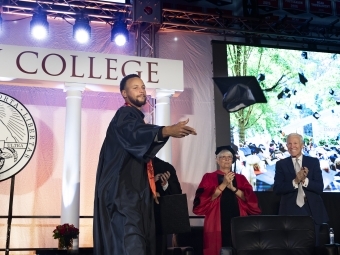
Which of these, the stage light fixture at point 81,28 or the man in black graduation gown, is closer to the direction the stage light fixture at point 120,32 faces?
the man in black graduation gown

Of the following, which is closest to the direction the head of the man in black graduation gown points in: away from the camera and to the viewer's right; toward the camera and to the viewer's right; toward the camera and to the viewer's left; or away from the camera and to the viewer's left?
toward the camera and to the viewer's right

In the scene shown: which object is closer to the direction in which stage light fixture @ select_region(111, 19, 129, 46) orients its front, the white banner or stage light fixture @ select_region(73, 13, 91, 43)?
the white banner

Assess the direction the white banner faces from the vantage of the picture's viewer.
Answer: facing the viewer

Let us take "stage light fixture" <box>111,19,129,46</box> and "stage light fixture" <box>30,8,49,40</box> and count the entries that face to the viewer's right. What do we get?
0

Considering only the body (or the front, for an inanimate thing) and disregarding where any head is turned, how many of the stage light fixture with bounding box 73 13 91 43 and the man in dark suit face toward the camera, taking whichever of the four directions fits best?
2

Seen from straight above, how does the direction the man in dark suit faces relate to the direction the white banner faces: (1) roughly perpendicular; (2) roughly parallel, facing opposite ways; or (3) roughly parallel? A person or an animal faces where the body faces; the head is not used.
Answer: roughly parallel

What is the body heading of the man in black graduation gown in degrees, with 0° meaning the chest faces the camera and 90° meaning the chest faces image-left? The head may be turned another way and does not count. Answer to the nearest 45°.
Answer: approximately 270°

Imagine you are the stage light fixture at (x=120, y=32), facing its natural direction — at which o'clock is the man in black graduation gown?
The man in black graduation gown is roughly at 12 o'clock from the stage light fixture.

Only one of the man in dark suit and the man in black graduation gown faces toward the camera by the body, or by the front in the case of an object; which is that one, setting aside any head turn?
the man in dark suit

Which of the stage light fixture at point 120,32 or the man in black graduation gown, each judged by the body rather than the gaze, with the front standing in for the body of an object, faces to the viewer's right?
the man in black graduation gown
